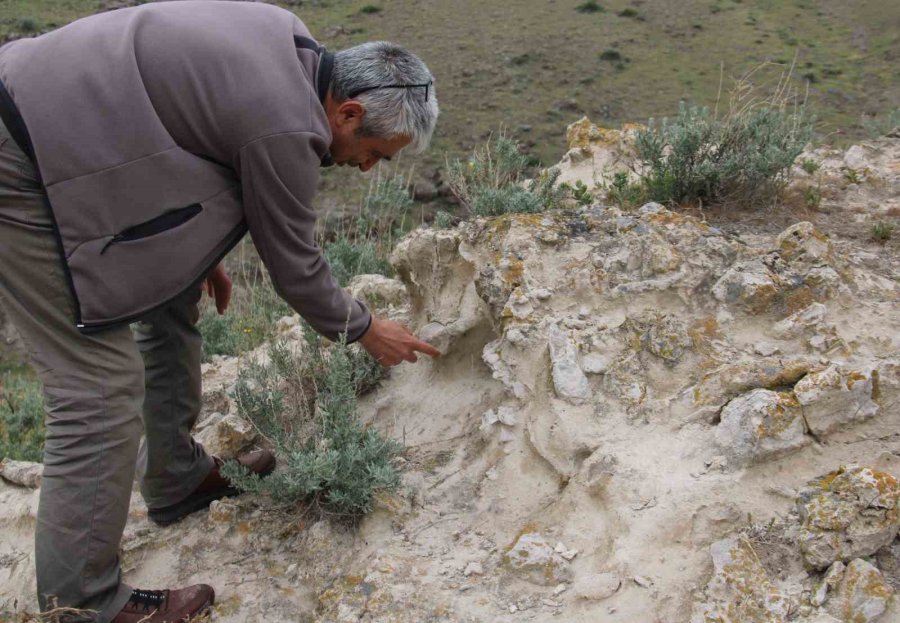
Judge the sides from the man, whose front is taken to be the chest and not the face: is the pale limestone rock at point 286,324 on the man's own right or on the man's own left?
on the man's own left

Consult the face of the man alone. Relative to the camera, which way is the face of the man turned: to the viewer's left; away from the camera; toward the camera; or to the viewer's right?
to the viewer's right

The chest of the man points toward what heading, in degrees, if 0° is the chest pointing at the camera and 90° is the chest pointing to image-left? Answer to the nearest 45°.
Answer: approximately 270°

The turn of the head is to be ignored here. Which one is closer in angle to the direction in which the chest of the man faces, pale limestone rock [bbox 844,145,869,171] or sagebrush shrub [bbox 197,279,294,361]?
the pale limestone rock

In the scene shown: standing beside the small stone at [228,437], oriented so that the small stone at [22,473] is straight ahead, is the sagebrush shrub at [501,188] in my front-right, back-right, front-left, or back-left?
back-right
